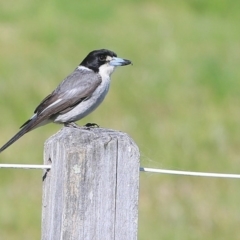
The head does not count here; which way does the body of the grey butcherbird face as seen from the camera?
to the viewer's right
